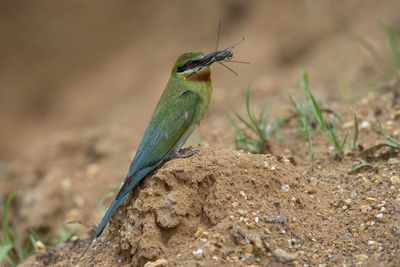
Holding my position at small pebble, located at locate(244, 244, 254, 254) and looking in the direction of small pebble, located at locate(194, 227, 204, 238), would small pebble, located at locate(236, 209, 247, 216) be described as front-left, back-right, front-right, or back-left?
front-right

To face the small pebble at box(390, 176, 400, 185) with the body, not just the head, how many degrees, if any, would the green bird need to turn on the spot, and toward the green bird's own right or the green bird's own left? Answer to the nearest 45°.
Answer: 0° — it already faces it

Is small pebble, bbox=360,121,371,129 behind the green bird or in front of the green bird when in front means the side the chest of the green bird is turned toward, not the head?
in front

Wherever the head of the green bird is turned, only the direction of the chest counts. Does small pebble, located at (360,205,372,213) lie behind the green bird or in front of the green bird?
in front

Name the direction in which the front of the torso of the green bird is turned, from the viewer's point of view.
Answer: to the viewer's right

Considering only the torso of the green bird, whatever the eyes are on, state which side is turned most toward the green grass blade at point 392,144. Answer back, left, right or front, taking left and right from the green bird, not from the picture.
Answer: front

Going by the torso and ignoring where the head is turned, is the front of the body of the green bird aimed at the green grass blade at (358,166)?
yes

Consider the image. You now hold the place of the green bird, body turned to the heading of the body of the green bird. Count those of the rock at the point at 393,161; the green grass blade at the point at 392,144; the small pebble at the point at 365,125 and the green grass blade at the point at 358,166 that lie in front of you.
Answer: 4
